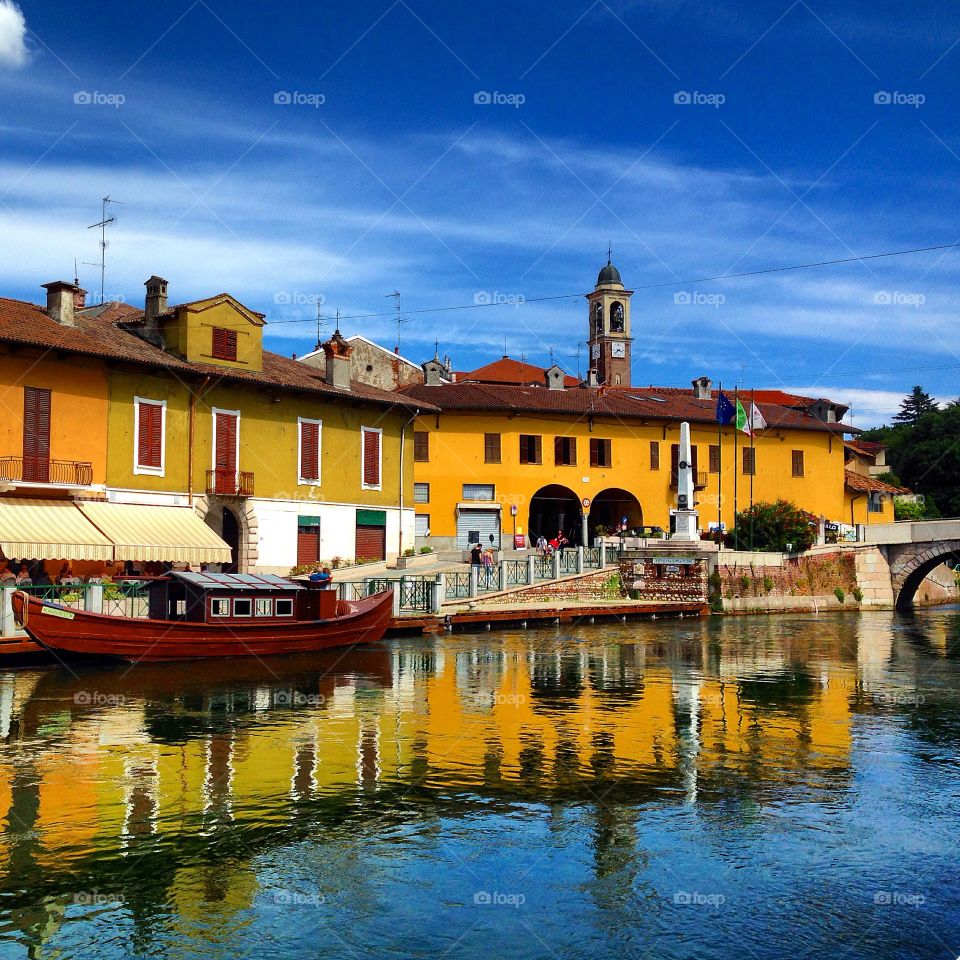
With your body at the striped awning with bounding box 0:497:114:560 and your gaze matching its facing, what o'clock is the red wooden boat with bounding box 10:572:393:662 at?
The red wooden boat is roughly at 12 o'clock from the striped awning.

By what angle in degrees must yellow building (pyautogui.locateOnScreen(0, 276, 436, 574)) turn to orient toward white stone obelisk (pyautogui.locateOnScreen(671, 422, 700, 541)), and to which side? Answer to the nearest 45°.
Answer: approximately 45° to its left

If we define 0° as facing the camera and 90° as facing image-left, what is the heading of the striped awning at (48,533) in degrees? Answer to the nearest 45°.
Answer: approximately 315°

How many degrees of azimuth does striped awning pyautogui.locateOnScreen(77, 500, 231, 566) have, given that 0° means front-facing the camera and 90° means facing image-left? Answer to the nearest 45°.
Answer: approximately 315°

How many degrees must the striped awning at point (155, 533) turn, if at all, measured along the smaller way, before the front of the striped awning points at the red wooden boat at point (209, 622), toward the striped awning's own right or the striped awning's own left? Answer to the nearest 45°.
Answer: approximately 45° to the striped awning's own right

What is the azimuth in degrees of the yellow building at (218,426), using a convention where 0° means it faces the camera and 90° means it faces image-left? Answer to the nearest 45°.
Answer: approximately 315°

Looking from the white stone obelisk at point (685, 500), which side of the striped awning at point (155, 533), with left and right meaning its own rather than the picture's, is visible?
left
